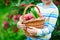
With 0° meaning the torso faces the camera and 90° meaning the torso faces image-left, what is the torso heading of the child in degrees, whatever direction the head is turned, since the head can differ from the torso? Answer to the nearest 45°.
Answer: approximately 45°
